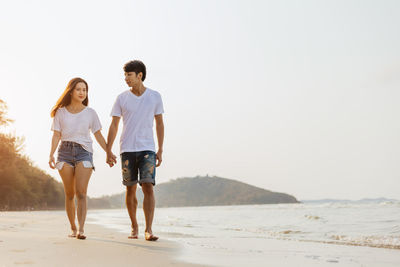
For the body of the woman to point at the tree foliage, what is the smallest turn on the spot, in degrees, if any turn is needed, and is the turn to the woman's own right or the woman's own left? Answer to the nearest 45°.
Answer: approximately 180°

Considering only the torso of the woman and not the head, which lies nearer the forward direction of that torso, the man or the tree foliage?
the man

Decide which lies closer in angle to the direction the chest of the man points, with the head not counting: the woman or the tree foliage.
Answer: the woman

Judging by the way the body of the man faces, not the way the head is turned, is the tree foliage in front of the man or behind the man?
behind

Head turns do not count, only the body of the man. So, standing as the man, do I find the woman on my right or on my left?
on my right

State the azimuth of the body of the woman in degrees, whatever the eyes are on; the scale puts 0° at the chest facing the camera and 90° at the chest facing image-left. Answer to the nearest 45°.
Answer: approximately 0°

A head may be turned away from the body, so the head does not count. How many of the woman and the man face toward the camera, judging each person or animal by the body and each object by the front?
2

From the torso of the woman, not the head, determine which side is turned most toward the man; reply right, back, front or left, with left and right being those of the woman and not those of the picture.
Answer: left
